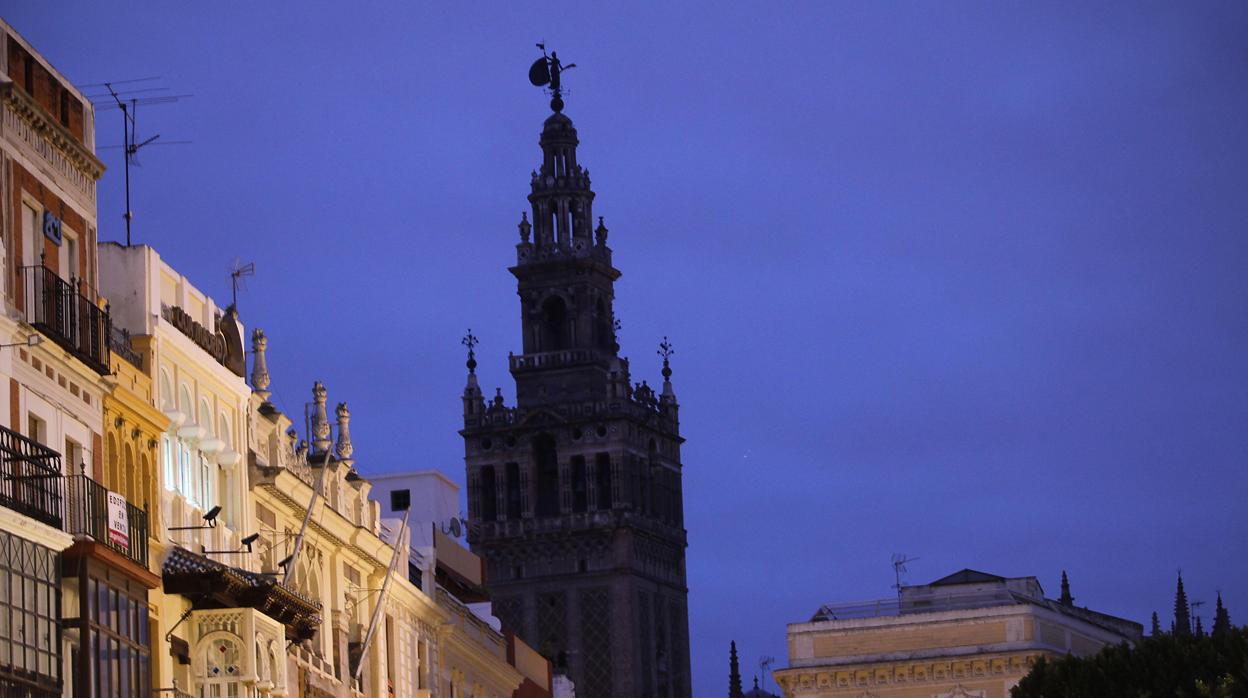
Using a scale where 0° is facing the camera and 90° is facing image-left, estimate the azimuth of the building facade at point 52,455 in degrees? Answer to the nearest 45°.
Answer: approximately 315°

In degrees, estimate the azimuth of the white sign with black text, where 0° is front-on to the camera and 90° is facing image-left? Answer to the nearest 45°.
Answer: approximately 315°
